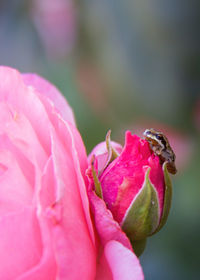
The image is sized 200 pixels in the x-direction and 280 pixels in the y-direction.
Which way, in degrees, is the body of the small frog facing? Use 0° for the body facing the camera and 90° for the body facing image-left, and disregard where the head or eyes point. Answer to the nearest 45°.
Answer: approximately 90°
